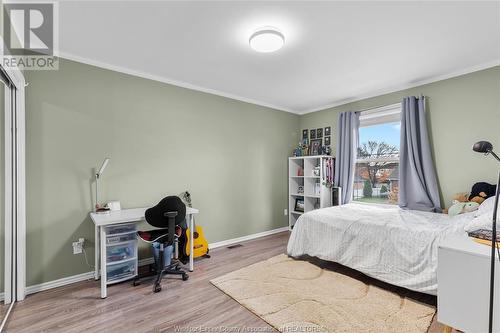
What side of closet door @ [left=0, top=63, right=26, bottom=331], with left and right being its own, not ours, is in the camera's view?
right

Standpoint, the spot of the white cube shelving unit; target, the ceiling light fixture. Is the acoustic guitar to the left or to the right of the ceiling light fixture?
right

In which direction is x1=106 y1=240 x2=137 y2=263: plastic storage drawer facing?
toward the camera

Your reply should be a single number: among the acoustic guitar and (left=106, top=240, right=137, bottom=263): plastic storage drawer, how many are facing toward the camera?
2

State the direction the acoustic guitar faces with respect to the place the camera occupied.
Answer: facing the viewer

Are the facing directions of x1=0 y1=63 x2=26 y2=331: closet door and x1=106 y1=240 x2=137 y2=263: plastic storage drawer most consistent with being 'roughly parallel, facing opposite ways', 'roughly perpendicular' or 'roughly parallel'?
roughly perpendicular

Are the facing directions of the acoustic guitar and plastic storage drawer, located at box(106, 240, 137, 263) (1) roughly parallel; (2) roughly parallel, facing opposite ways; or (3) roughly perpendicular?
roughly parallel
